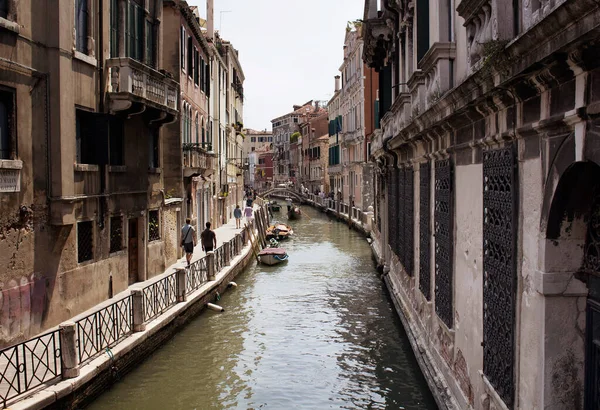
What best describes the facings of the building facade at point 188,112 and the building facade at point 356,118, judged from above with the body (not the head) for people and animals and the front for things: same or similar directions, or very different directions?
very different directions

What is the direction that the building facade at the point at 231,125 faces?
to the viewer's right

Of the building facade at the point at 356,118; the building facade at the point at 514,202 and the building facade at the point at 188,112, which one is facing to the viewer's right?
the building facade at the point at 188,112

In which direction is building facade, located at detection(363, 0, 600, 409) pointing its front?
to the viewer's left

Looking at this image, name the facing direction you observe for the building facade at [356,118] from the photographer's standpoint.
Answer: facing to the left of the viewer

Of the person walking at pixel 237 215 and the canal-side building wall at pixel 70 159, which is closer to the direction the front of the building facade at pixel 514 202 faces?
the canal-side building wall

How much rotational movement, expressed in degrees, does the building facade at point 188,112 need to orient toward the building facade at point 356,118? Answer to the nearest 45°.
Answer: approximately 45° to its left

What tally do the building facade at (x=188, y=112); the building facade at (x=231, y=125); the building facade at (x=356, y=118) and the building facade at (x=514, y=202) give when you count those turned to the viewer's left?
2

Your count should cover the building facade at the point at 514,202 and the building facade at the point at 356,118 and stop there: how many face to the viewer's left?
2

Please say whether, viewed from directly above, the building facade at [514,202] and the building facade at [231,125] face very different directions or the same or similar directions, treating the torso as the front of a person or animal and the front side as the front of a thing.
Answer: very different directions

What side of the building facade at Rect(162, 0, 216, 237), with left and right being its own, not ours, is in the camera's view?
right

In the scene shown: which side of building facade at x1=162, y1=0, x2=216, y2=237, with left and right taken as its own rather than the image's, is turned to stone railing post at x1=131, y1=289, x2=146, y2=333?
right

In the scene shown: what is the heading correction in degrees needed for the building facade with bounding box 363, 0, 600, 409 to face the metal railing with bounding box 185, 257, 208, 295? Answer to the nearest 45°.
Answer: approximately 45° to its right
